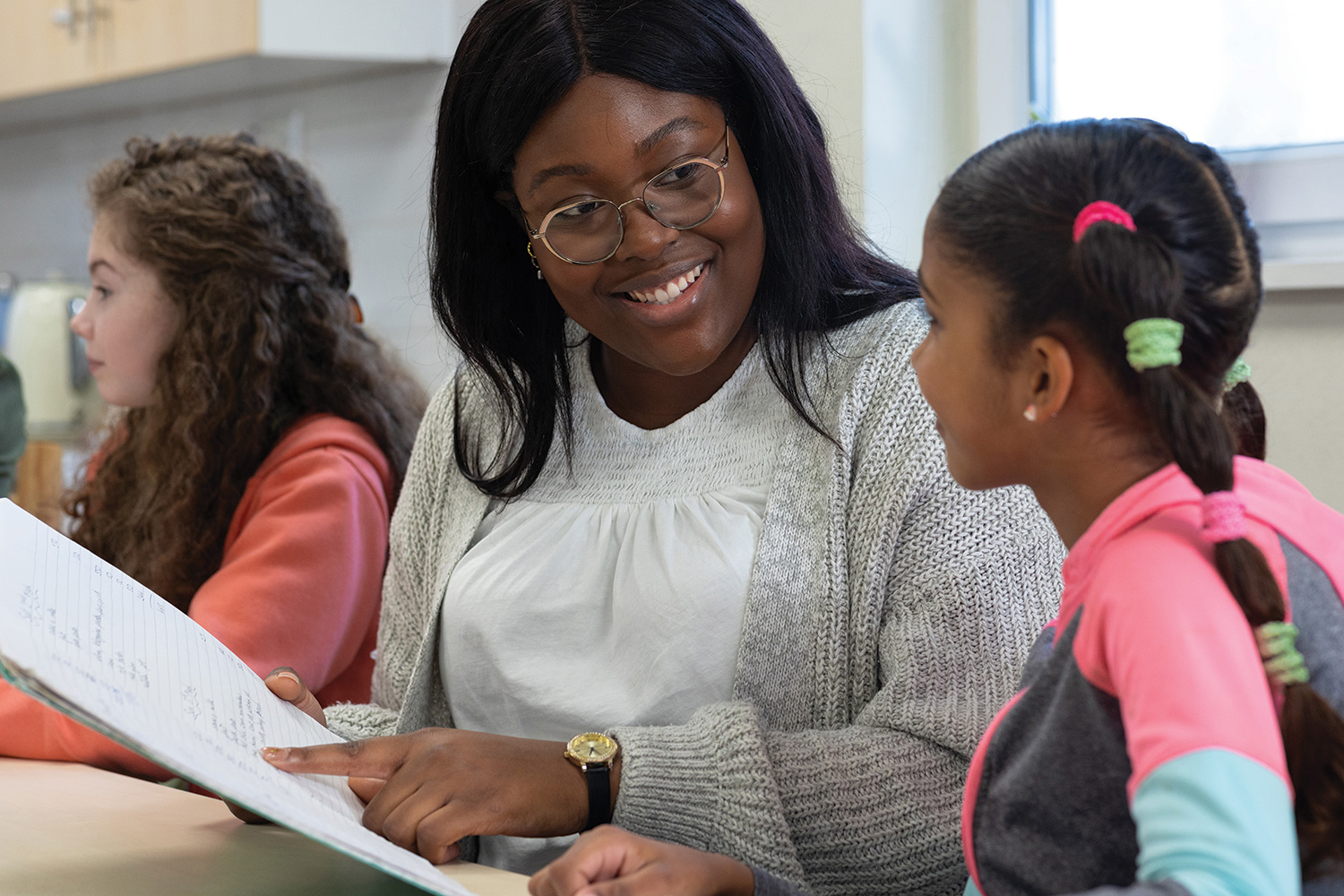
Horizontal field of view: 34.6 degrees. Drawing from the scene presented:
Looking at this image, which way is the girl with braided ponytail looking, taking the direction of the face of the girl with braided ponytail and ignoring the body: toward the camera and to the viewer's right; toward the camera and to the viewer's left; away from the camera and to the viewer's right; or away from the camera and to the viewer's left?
away from the camera and to the viewer's left

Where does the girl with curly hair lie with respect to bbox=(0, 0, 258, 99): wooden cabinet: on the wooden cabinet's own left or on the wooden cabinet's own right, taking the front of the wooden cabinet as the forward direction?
on the wooden cabinet's own left

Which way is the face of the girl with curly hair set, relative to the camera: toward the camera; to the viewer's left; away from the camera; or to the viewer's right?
to the viewer's left

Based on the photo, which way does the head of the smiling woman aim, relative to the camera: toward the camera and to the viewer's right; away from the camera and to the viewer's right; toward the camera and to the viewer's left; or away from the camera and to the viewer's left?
toward the camera and to the viewer's right

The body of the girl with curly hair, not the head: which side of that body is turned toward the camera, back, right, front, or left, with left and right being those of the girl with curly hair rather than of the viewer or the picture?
left

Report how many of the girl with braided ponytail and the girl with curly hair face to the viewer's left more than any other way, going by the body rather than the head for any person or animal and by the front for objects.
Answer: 2

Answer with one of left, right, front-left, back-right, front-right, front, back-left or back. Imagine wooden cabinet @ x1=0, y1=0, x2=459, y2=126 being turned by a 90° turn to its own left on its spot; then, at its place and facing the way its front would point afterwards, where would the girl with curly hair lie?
front-right

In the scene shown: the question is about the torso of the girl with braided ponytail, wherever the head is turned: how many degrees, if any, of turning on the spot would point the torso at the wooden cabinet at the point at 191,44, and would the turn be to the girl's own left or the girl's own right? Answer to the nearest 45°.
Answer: approximately 45° to the girl's own right

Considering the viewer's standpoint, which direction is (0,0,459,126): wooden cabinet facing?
facing the viewer and to the left of the viewer

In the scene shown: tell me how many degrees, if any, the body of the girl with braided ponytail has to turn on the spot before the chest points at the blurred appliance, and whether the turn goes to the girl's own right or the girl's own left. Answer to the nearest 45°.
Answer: approximately 45° to the girl's own right

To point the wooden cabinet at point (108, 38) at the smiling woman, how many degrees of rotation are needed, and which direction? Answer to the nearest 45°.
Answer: approximately 45° to its left

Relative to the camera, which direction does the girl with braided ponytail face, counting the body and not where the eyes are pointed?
to the viewer's left

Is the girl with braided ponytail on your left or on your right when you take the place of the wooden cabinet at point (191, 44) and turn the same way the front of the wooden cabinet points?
on your left
